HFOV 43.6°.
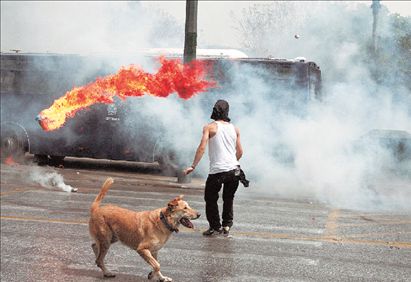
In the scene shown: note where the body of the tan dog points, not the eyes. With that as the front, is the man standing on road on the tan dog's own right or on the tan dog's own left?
on the tan dog's own left

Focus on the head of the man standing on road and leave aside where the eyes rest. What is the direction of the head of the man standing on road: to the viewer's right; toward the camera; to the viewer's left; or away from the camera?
away from the camera

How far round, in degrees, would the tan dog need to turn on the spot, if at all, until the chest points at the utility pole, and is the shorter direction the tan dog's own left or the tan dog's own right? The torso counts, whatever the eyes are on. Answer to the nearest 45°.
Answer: approximately 90° to the tan dog's own left

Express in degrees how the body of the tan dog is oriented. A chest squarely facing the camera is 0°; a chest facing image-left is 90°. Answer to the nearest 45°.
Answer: approximately 270°

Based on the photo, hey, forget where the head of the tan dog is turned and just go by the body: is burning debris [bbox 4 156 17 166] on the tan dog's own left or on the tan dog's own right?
on the tan dog's own left

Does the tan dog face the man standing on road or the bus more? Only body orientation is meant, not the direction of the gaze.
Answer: the man standing on road

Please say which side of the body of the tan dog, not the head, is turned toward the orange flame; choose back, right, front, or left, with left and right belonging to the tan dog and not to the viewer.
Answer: left
